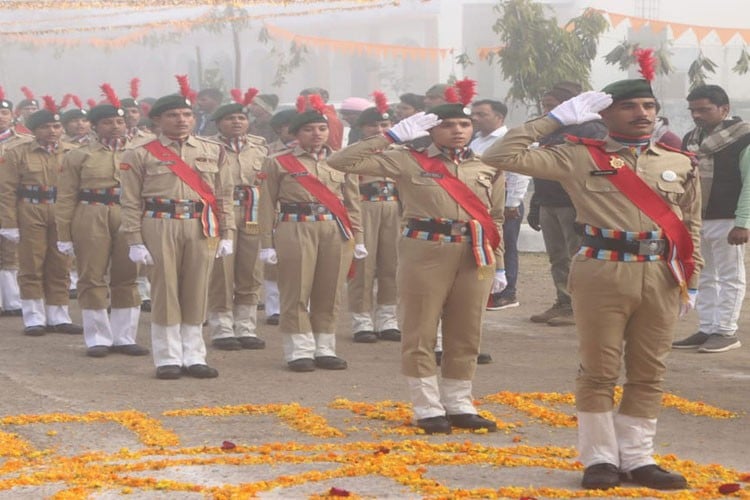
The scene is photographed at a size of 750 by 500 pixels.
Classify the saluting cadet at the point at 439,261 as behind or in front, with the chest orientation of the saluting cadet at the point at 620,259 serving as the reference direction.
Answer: behind

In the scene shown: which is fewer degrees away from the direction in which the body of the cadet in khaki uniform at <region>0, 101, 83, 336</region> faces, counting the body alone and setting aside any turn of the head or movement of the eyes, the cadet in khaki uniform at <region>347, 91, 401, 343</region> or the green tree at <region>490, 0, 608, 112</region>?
the cadet in khaki uniform

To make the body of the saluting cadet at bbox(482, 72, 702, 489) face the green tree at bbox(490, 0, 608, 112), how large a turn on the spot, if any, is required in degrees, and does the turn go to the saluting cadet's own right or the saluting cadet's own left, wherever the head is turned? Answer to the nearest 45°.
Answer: approximately 135° to the saluting cadet's own left

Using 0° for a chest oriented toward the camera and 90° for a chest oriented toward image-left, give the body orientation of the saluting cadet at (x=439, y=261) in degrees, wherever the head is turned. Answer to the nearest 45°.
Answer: approximately 315°
